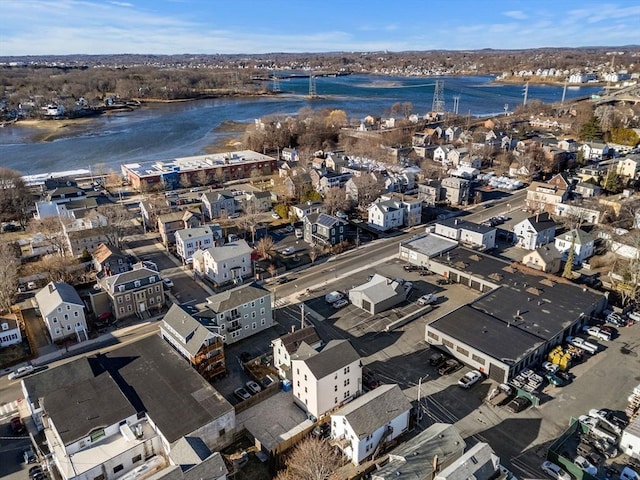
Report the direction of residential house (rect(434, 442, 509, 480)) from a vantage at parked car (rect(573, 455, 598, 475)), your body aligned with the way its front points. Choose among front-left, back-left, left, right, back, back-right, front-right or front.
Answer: right

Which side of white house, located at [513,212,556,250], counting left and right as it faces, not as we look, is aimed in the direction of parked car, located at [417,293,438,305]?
front

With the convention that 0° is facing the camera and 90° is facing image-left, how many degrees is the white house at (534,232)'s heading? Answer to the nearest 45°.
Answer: approximately 45°

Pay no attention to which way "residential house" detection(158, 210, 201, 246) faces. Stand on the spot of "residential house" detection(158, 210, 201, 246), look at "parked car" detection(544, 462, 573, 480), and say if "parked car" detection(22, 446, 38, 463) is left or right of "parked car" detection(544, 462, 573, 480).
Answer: right

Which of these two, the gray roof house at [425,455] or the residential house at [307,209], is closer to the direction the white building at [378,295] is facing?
the gray roof house

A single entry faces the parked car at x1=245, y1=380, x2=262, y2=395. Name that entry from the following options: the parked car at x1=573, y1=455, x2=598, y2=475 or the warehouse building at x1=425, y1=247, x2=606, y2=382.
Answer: the warehouse building

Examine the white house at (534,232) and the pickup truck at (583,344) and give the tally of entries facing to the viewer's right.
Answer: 0

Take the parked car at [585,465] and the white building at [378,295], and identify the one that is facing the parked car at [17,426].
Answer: the white building

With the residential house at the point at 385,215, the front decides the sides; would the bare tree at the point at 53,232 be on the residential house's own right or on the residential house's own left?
on the residential house's own right

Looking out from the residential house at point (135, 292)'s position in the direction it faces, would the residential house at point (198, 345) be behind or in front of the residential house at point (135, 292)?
in front

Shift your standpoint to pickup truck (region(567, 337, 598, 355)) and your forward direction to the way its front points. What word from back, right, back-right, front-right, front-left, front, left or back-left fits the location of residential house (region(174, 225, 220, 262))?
front-left

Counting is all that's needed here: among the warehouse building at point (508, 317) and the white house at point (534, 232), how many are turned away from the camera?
0

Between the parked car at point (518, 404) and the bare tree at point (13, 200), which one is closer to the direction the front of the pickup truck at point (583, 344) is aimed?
the bare tree

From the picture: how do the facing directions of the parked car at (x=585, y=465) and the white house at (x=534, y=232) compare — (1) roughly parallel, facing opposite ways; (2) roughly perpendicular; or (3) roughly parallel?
roughly perpendicular

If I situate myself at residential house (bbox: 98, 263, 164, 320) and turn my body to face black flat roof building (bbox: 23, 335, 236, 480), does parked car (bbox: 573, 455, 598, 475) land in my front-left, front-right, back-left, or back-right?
front-left

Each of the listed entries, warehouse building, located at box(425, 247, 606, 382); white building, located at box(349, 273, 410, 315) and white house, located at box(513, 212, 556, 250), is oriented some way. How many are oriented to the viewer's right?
0

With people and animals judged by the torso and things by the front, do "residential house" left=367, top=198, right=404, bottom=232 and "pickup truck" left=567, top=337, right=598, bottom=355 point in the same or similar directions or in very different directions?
very different directions
